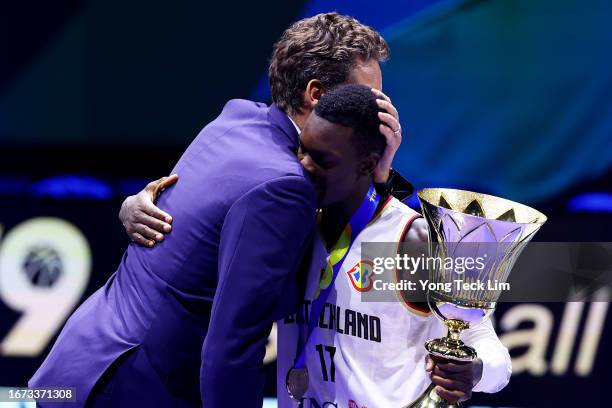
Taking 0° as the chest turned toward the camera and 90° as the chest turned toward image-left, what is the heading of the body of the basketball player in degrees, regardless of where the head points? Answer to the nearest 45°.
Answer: approximately 45°
